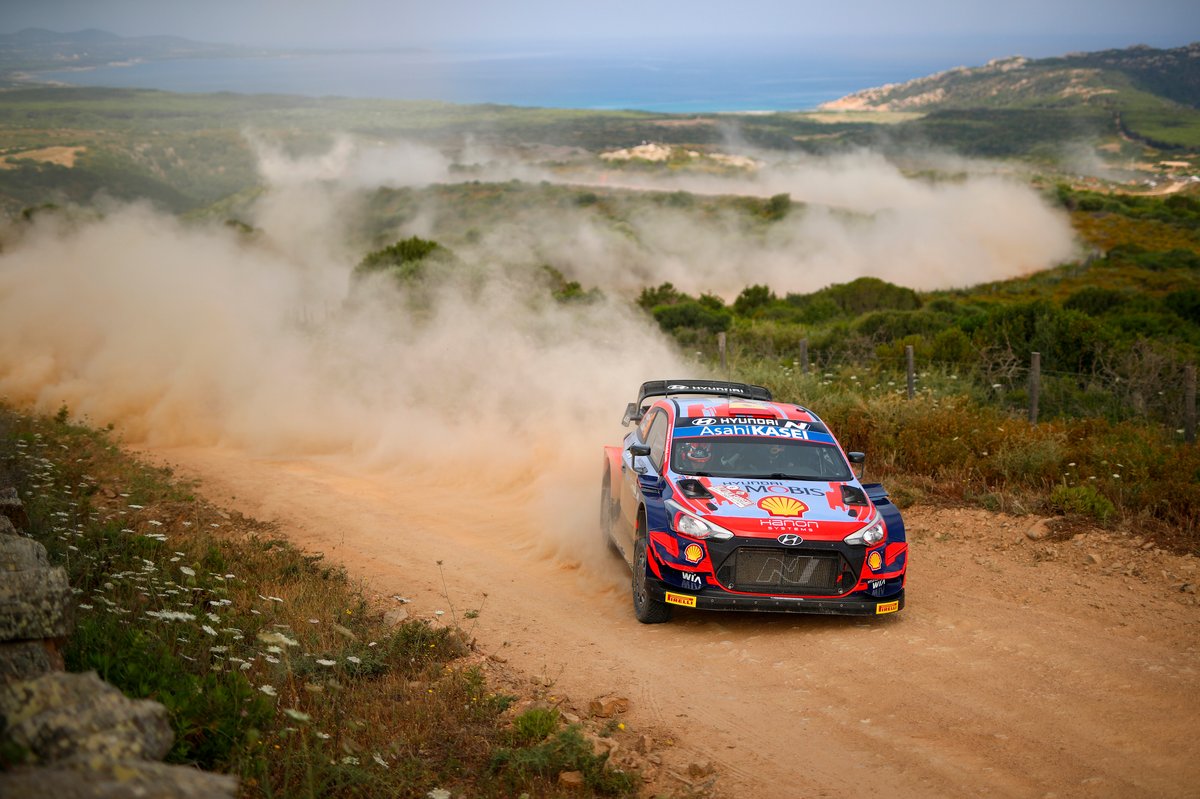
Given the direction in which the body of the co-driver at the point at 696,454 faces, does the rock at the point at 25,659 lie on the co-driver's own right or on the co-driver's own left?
on the co-driver's own right

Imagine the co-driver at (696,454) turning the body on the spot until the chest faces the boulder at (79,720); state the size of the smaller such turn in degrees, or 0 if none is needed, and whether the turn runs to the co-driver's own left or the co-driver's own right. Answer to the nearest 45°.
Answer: approximately 45° to the co-driver's own right

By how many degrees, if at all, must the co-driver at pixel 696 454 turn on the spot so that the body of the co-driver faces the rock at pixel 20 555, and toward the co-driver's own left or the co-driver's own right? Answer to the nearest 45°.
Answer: approximately 90° to the co-driver's own right

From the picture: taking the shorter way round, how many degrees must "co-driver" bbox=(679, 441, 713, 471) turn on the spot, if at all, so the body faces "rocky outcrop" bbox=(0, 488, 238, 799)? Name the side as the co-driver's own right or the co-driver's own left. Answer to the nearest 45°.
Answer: approximately 45° to the co-driver's own right

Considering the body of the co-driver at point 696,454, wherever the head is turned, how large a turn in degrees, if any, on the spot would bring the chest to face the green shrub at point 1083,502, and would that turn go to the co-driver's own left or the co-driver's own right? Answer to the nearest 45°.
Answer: approximately 90° to the co-driver's own left

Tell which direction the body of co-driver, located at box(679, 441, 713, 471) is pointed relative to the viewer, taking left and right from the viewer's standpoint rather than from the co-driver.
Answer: facing the viewer and to the right of the viewer

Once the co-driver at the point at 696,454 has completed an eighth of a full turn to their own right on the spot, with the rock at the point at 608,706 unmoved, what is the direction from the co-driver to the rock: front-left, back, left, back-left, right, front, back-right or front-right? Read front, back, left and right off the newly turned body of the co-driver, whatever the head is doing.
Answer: front

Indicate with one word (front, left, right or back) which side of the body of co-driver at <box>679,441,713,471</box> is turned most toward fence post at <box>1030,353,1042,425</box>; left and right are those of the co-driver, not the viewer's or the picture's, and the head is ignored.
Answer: left

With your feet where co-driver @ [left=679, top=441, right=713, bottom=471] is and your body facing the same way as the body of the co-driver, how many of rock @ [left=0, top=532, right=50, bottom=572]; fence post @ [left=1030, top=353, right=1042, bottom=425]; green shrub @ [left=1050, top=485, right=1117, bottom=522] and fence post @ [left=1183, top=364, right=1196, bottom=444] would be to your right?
1
